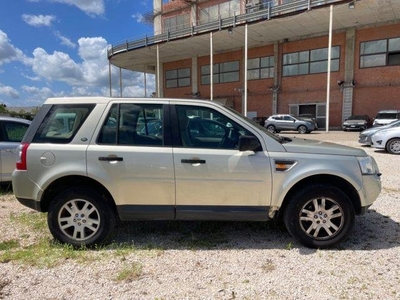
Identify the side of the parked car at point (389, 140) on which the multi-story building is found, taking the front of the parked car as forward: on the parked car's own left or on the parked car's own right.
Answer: on the parked car's own right

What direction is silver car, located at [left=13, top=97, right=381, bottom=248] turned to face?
to the viewer's right

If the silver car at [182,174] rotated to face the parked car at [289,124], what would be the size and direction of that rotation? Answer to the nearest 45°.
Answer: approximately 90° to its left

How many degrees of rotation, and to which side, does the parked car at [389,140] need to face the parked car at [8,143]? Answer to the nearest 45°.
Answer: approximately 45° to its left

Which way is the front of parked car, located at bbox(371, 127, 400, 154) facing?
to the viewer's left

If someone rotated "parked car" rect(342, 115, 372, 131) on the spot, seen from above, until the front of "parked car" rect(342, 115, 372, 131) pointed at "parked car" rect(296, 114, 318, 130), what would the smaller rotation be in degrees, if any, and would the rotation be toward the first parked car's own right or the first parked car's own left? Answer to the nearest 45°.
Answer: approximately 45° to the first parked car's own right

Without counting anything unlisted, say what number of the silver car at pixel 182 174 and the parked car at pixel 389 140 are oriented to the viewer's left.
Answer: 1
